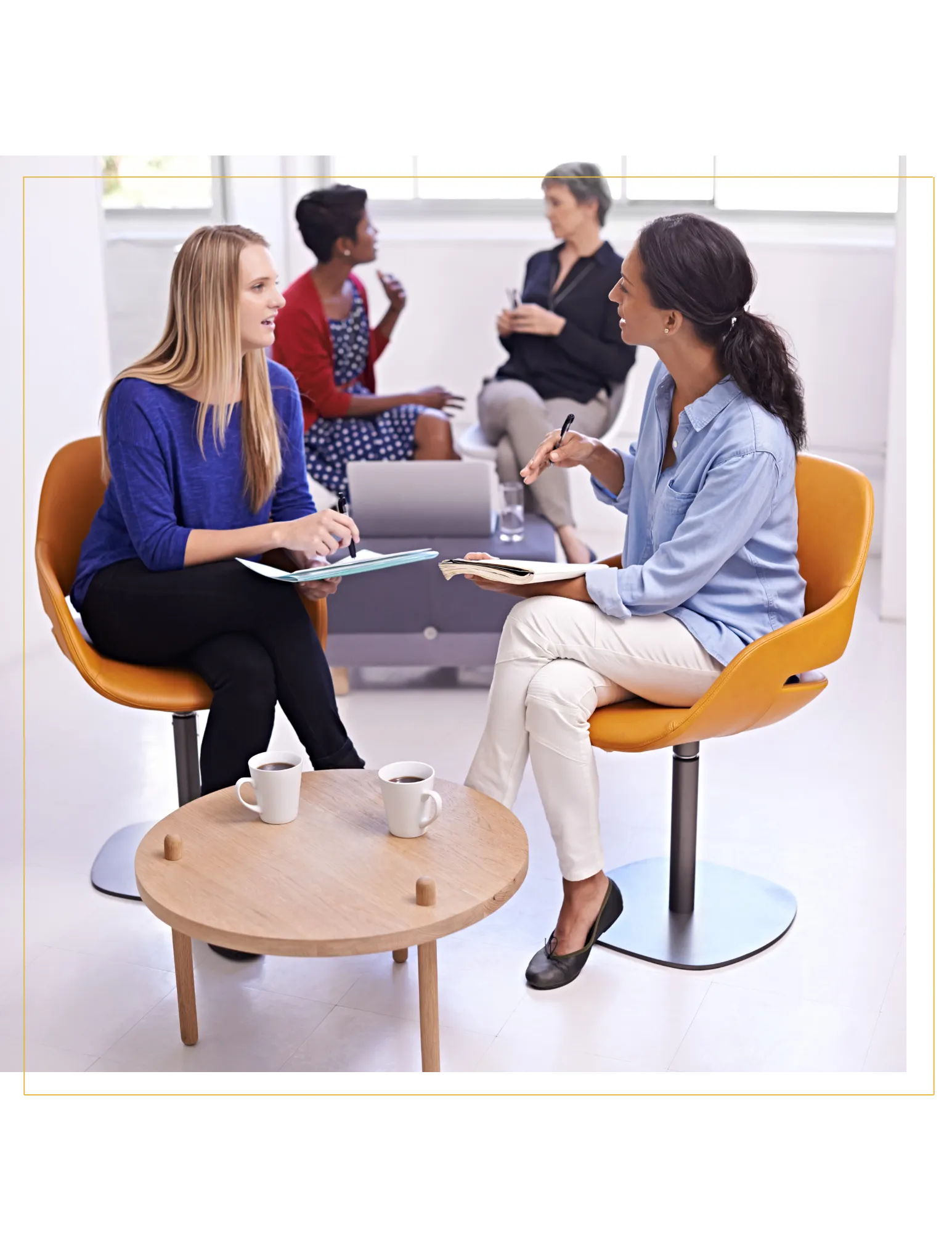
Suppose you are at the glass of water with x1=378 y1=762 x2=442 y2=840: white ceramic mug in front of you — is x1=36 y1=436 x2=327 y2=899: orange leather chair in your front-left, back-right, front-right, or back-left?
front-right

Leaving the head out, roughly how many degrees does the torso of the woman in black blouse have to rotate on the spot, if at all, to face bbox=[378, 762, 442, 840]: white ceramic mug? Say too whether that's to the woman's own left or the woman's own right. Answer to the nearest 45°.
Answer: approximately 45° to the woman's own left

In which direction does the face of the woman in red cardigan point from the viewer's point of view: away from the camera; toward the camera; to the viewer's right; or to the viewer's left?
to the viewer's right

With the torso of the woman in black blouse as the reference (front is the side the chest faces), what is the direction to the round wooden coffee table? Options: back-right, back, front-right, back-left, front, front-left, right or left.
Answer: front-left

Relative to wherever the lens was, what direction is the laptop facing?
facing away from the viewer

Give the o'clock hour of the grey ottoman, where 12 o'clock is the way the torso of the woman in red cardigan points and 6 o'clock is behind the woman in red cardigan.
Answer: The grey ottoman is roughly at 1 o'clock from the woman in red cardigan.

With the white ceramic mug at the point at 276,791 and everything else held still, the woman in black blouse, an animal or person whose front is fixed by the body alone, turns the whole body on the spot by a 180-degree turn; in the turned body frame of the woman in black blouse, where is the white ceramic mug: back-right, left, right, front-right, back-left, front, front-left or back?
back-right

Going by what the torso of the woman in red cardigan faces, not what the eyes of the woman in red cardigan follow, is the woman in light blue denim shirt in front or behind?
in front

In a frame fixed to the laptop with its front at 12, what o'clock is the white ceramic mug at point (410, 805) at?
The white ceramic mug is roughly at 6 o'clock from the laptop.

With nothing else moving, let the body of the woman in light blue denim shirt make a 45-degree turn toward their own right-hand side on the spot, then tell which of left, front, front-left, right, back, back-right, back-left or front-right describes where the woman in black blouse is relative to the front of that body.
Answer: front-right

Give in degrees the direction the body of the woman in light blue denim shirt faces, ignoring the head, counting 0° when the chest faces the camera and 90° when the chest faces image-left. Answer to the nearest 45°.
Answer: approximately 90°

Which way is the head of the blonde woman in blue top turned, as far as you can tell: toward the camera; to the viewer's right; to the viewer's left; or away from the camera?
to the viewer's right

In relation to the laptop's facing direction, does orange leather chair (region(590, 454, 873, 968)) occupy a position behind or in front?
behind

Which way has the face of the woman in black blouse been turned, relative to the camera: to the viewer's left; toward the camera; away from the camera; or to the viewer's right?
to the viewer's left
